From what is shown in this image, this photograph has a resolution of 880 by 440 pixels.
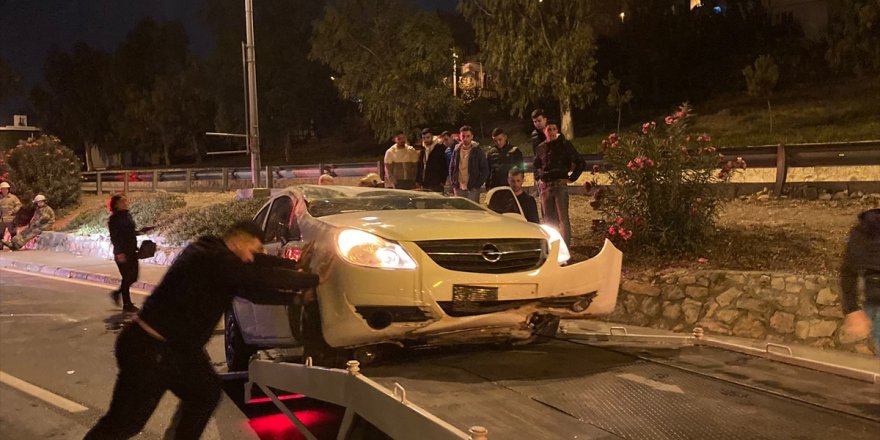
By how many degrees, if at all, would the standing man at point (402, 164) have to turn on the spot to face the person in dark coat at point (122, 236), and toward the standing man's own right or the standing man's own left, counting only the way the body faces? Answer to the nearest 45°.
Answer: approximately 90° to the standing man's own right

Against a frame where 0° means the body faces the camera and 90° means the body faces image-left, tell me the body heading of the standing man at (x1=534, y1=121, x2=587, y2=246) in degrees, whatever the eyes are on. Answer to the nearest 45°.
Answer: approximately 0°

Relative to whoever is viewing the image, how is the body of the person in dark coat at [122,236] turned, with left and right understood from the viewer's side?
facing to the right of the viewer

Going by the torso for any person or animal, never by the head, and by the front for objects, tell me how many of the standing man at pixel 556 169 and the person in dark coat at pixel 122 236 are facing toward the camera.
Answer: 1

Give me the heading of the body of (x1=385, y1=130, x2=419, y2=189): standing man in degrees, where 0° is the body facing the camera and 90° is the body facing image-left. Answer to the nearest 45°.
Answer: approximately 0°

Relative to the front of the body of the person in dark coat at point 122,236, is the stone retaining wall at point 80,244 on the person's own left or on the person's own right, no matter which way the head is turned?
on the person's own left

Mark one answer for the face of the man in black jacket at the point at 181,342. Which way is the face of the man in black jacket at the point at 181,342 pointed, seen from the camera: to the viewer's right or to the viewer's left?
to the viewer's right

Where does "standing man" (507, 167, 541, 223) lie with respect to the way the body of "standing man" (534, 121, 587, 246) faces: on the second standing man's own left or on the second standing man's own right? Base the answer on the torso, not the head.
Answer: on the second standing man's own right

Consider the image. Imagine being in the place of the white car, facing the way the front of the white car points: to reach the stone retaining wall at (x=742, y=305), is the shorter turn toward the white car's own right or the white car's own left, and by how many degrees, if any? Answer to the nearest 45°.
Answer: approximately 90° to the white car's own left

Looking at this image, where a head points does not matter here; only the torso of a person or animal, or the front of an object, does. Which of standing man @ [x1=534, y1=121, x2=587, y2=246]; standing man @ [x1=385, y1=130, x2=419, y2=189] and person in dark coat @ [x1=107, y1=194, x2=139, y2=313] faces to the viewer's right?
the person in dark coat

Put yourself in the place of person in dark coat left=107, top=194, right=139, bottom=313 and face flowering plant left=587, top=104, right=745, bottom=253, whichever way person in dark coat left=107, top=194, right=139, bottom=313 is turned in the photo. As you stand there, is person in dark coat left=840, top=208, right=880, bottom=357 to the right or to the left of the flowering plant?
right

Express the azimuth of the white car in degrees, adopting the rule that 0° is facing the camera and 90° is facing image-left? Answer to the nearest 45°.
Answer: approximately 315°

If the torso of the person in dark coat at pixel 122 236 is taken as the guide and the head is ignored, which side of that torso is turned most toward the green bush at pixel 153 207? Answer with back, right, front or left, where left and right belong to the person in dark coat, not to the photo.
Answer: left
